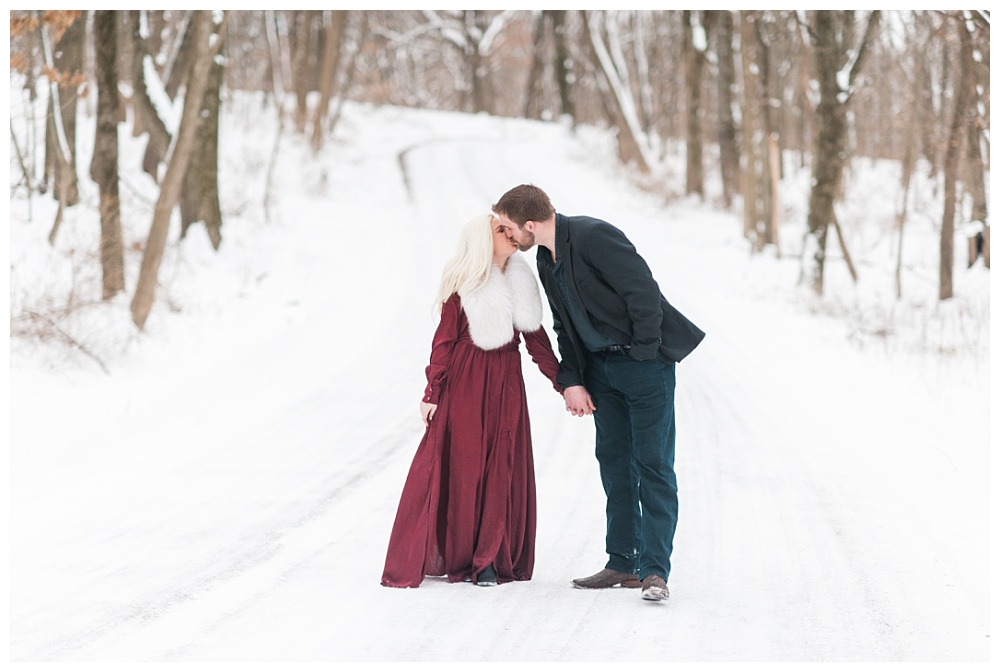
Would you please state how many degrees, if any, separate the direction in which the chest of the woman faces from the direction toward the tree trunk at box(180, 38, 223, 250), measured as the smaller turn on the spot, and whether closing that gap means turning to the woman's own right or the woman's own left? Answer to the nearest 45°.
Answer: approximately 135° to the woman's own left

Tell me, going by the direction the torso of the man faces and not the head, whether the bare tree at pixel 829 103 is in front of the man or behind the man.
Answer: behind

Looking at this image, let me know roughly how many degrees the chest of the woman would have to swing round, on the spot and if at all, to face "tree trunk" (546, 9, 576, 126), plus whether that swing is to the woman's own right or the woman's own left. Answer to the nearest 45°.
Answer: approximately 135° to the woman's own left

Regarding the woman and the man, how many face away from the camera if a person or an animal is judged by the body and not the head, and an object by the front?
0

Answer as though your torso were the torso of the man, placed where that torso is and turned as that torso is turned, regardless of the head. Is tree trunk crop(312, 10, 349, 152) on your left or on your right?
on your right

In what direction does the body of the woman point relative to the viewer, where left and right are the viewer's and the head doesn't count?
facing the viewer and to the right of the viewer

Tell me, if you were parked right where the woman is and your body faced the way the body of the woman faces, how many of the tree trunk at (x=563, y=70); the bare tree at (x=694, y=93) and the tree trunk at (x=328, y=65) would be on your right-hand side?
0

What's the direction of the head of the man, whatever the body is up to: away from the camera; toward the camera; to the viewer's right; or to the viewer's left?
to the viewer's left

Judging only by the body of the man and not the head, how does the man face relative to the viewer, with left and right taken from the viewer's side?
facing the viewer and to the left of the viewer

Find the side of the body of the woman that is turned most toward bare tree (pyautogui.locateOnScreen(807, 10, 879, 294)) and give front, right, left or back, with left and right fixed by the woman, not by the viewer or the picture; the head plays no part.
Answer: left

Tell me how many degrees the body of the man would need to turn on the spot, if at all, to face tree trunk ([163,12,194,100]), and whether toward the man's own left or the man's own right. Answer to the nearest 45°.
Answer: approximately 90° to the man's own right

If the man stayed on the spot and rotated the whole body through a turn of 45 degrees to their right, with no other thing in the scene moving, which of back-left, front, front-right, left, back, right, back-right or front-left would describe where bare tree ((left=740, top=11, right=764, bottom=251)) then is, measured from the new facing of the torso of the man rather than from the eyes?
right

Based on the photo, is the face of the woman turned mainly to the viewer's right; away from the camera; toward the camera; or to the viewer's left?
to the viewer's right

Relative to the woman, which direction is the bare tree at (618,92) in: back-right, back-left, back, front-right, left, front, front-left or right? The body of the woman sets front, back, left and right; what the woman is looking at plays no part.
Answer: back-left
